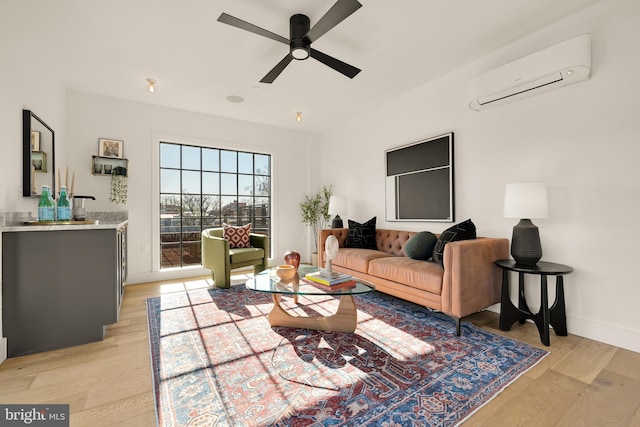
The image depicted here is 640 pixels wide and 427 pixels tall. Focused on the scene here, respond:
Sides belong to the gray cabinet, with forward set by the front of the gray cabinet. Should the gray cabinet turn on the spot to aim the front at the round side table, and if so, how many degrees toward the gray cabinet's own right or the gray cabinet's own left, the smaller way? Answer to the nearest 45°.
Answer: approximately 45° to the gray cabinet's own right

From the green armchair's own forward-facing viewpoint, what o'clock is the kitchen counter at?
The kitchen counter is roughly at 3 o'clock from the green armchair.

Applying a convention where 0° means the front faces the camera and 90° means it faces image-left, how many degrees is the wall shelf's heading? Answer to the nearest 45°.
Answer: approximately 0°

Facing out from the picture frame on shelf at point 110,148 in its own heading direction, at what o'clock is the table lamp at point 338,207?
The table lamp is roughly at 10 o'clock from the picture frame on shelf.

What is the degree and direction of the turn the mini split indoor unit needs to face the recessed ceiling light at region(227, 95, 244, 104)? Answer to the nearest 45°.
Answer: approximately 45° to its right

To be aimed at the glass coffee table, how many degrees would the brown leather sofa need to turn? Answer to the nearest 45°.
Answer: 0° — it already faces it

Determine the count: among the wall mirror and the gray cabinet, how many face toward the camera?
0

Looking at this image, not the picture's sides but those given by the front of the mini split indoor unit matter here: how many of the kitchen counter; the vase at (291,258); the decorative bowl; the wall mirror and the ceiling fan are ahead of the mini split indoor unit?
5

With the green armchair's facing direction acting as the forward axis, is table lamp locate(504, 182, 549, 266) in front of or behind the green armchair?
in front

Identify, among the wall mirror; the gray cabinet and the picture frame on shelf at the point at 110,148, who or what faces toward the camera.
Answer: the picture frame on shelf
